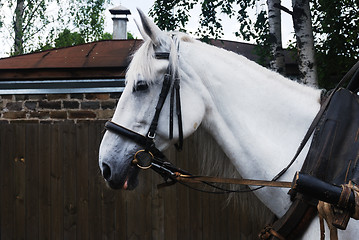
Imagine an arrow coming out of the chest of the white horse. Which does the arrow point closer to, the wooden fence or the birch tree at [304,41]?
the wooden fence

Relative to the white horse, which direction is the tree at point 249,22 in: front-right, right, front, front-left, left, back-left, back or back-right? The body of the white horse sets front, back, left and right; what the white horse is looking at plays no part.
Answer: right

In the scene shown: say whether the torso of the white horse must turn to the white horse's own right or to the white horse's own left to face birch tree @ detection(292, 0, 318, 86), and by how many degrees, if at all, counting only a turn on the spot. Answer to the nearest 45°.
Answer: approximately 90° to the white horse's own right

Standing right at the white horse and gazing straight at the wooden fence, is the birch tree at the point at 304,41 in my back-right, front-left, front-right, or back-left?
front-right

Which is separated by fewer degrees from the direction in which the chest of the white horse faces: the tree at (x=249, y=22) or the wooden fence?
the wooden fence

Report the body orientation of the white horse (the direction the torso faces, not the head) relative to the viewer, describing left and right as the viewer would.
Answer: facing to the left of the viewer

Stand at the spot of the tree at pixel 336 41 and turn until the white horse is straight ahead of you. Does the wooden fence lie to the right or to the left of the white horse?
right

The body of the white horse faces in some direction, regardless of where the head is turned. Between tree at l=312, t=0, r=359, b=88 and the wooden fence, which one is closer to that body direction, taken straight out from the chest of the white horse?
the wooden fence

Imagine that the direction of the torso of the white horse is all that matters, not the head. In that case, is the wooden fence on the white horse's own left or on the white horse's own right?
on the white horse's own right
